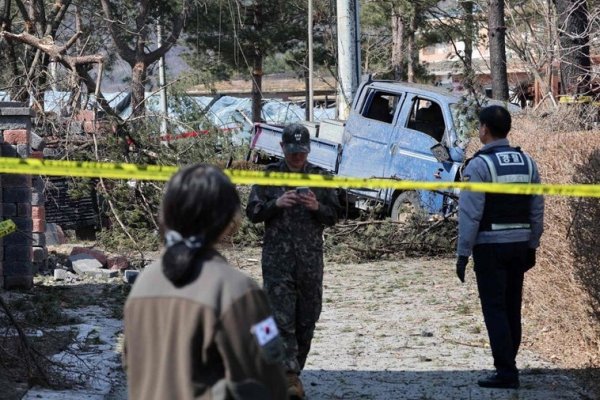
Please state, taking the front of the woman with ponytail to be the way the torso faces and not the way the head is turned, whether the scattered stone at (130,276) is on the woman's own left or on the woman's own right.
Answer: on the woman's own left

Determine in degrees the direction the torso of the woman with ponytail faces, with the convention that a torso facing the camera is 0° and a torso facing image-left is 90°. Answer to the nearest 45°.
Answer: approximately 225°

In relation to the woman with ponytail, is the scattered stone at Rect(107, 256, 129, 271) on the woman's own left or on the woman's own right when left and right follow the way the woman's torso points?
on the woman's own left

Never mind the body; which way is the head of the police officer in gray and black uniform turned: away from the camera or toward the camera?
away from the camera

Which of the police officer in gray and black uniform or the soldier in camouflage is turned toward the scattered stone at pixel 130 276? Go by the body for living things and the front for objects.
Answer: the police officer in gray and black uniform

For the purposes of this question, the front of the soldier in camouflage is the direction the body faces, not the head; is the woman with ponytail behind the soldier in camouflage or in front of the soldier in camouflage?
in front

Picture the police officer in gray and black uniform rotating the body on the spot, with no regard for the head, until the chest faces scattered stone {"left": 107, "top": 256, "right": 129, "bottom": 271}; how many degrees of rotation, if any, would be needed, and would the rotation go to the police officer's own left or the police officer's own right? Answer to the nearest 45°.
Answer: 0° — they already face it

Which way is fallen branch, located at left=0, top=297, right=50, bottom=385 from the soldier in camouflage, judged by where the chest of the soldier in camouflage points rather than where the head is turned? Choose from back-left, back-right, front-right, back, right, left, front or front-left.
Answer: right

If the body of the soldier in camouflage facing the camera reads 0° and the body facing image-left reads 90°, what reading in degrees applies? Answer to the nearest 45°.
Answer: approximately 0°

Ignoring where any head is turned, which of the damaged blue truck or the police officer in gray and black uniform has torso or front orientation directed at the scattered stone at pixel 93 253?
the police officer in gray and black uniform

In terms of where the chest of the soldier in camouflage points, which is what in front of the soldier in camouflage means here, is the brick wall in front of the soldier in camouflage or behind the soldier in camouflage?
behind
